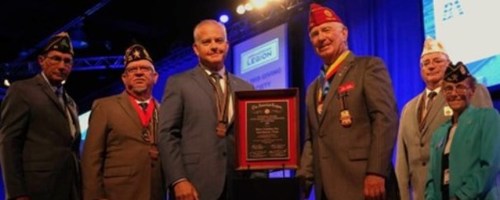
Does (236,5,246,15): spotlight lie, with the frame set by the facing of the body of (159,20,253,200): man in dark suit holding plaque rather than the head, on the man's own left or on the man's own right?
on the man's own left

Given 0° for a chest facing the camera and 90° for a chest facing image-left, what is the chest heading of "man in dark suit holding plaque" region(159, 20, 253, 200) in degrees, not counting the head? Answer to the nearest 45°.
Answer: approximately 315°

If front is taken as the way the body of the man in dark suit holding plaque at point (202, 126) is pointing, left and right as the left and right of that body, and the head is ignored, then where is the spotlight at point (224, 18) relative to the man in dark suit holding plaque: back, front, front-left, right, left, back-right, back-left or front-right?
back-left

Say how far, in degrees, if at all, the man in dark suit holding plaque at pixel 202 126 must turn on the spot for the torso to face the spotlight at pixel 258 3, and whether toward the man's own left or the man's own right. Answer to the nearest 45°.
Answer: approximately 135° to the man's own left
